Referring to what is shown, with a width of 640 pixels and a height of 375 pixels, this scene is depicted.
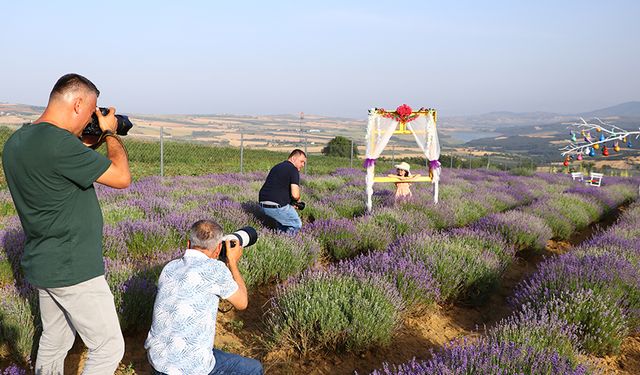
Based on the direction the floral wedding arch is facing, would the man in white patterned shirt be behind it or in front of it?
in front

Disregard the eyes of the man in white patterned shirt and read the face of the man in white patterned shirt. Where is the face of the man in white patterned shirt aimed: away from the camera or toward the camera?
away from the camera

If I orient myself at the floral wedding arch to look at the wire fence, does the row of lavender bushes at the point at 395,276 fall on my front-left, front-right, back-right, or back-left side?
back-left

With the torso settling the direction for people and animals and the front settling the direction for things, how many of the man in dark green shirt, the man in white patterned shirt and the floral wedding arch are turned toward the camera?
1

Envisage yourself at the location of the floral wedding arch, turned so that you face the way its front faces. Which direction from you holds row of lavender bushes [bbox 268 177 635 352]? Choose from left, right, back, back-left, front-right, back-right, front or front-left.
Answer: front

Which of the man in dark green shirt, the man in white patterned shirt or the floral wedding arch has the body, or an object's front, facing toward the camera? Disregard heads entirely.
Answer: the floral wedding arch

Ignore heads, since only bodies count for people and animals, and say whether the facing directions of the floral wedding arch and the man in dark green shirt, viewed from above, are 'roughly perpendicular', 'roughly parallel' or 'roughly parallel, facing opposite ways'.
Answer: roughly parallel, facing opposite ways

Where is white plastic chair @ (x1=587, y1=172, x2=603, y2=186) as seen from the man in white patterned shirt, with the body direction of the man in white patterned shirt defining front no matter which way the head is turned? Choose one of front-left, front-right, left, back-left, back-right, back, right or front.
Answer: front

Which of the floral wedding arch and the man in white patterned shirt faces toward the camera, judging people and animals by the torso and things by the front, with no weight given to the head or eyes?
the floral wedding arch

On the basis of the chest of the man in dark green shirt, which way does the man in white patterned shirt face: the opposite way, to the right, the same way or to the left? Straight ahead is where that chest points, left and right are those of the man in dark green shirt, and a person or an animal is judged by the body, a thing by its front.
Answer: the same way

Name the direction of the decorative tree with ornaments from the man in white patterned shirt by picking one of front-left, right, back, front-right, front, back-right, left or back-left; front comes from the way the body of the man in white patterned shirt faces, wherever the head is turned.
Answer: front-right

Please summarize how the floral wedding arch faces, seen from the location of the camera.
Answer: facing the viewer

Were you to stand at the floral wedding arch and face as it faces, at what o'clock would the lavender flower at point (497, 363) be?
The lavender flower is roughly at 12 o'clock from the floral wedding arch.
